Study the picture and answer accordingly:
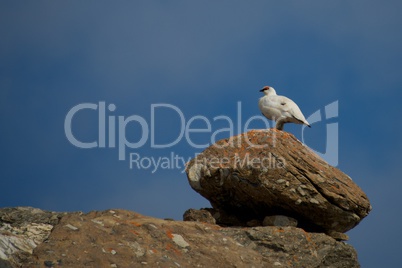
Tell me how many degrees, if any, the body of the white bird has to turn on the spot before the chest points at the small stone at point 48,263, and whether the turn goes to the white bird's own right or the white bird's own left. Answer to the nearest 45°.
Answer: approximately 45° to the white bird's own left

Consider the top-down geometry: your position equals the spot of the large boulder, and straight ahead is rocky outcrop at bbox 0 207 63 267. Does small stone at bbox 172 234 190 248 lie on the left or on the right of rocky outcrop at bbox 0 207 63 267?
left

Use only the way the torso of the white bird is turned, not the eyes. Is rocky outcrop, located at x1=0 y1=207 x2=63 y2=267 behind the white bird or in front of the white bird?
in front

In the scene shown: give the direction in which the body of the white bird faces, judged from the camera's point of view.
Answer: to the viewer's left
